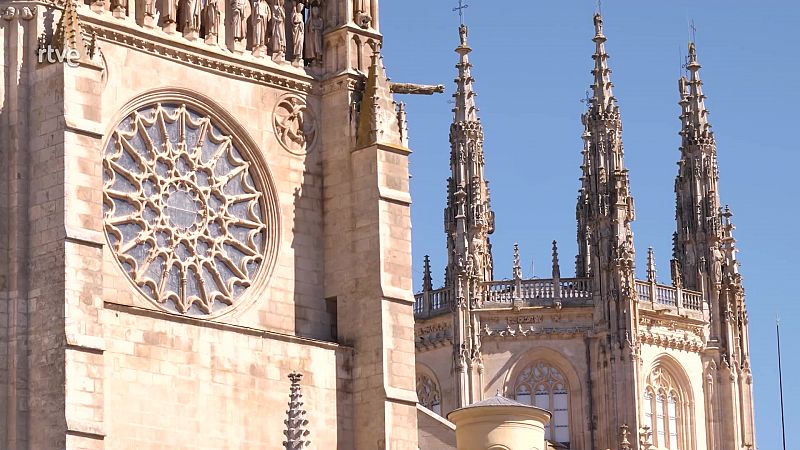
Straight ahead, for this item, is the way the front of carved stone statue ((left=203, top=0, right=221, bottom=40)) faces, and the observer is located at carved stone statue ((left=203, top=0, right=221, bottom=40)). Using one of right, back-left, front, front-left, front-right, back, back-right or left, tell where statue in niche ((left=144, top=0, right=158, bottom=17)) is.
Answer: front-right

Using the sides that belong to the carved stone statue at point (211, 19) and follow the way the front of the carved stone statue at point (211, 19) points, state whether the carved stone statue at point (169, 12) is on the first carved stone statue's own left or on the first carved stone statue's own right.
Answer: on the first carved stone statue's own right

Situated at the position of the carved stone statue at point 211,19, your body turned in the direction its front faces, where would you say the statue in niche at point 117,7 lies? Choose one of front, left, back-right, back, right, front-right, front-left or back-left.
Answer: front-right

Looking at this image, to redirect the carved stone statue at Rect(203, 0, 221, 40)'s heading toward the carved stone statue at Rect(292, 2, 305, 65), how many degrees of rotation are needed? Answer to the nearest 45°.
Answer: approximately 135° to its left

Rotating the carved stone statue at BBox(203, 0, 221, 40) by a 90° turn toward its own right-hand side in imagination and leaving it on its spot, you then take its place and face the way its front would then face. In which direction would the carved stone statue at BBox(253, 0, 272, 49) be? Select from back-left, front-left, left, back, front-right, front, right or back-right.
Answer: back-right

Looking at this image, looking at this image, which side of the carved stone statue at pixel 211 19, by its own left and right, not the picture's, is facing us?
front
